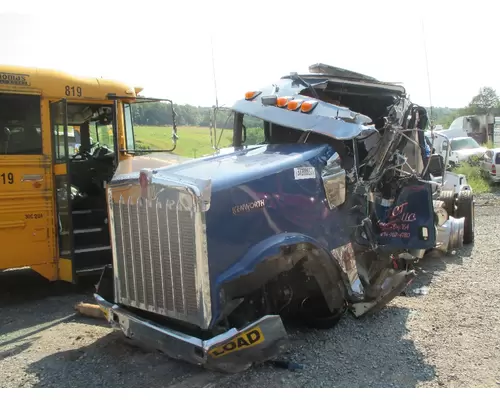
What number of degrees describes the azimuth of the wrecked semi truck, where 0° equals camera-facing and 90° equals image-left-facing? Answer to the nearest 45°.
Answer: approximately 45°

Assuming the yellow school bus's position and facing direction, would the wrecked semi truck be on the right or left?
on its right

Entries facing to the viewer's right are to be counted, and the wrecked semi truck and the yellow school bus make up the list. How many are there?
1

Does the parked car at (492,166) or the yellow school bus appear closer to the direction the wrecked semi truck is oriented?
the yellow school bus

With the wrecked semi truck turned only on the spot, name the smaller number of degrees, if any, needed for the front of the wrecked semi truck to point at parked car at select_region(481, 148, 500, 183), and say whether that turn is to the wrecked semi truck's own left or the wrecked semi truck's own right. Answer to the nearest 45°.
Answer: approximately 180°

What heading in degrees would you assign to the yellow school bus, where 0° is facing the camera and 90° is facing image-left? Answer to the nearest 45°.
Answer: approximately 270°

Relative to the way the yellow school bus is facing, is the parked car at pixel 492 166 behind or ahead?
ahead

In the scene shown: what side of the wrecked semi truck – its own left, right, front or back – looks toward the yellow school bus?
right

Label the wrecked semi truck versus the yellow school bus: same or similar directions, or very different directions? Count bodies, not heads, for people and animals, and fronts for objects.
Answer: very different directions
